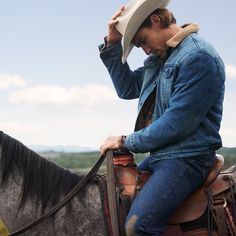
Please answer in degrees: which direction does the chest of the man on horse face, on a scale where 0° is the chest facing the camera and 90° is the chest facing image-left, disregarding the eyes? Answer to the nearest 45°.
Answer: approximately 90°

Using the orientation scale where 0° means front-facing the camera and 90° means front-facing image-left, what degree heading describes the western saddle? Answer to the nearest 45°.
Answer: approximately 90°

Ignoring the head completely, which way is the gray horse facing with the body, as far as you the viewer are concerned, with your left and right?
facing to the left of the viewer
